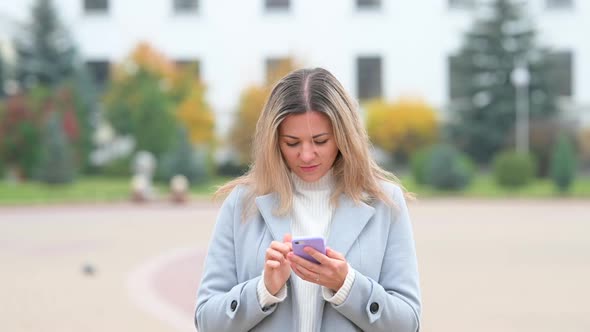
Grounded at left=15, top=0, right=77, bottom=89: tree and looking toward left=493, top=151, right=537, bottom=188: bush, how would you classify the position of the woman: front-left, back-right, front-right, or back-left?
front-right

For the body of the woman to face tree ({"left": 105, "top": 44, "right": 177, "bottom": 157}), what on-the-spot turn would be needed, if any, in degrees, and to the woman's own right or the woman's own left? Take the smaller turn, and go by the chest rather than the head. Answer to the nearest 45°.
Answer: approximately 180°

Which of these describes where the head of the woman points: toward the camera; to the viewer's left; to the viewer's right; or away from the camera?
toward the camera

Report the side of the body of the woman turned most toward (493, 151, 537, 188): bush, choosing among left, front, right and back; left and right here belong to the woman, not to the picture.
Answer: back

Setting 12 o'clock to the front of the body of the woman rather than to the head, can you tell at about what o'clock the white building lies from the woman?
The white building is roughly at 6 o'clock from the woman.

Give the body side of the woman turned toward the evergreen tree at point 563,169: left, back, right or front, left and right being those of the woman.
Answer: back

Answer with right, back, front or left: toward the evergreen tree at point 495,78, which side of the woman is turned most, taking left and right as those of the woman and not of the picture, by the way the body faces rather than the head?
back

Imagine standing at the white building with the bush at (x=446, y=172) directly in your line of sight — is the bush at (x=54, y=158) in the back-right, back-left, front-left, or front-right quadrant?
front-right

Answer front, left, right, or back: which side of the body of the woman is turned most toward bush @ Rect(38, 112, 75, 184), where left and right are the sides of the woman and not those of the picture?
back

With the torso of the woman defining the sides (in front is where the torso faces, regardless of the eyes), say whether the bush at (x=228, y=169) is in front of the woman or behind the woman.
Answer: behind

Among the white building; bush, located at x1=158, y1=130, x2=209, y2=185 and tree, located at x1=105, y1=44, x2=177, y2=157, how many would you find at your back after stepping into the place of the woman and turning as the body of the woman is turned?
3

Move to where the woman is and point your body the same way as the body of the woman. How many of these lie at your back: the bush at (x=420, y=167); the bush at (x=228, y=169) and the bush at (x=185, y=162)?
3

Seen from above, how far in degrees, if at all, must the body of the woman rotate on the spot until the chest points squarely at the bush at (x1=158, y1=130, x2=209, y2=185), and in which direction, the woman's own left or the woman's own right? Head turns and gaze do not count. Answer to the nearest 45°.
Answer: approximately 180°

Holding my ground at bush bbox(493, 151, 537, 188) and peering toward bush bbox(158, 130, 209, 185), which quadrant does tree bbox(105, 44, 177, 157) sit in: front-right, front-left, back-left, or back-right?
front-right

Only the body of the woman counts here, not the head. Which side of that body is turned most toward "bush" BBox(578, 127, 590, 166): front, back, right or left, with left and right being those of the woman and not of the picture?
back

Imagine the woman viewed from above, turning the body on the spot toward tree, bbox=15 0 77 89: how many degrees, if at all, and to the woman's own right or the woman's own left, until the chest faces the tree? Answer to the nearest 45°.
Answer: approximately 180°

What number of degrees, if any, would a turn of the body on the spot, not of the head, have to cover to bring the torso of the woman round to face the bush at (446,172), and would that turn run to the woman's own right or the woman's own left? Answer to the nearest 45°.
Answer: approximately 180°

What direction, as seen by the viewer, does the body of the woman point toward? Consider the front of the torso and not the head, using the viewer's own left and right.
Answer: facing the viewer
